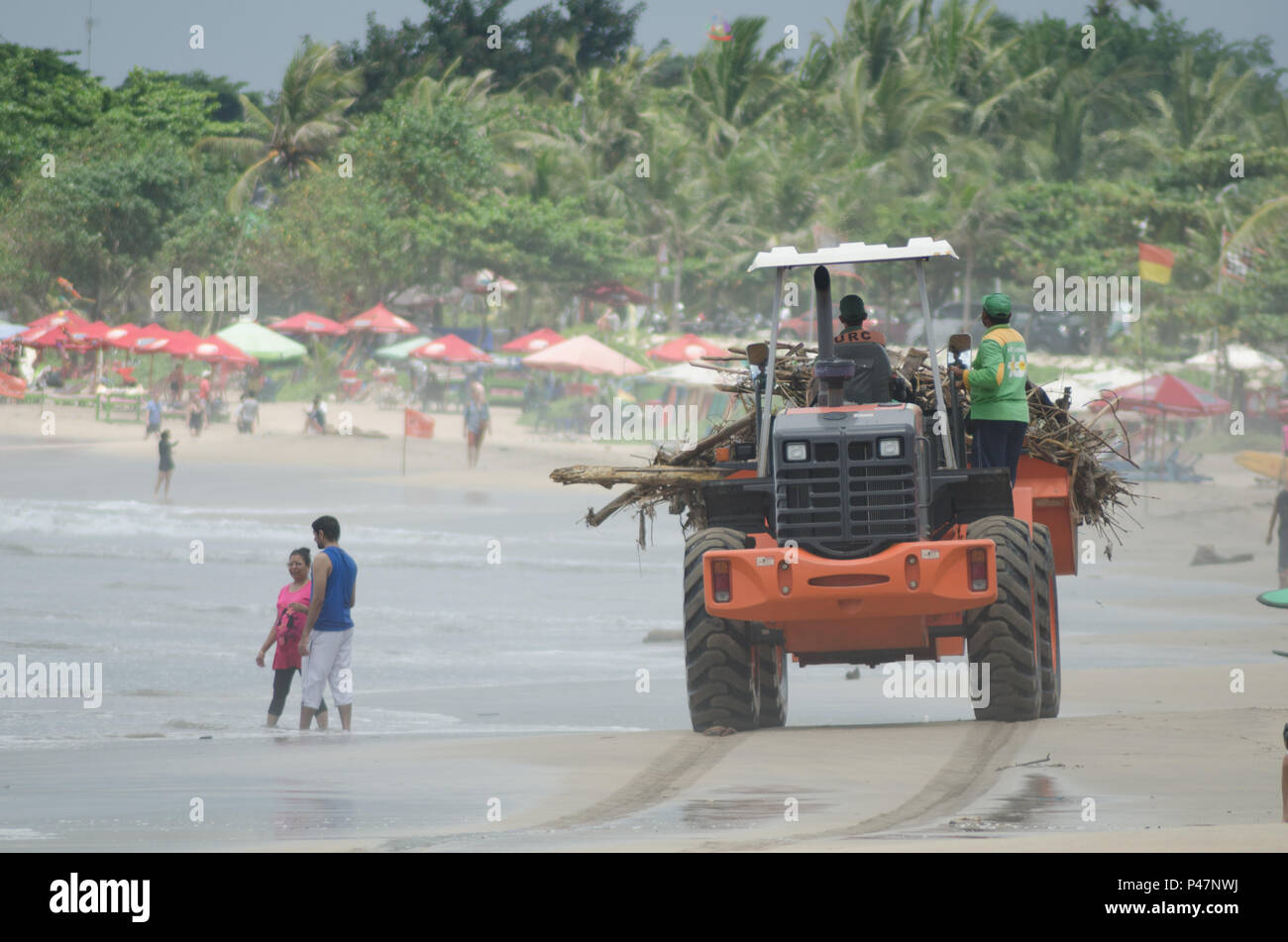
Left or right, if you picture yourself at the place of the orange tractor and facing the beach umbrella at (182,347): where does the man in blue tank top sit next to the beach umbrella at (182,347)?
left

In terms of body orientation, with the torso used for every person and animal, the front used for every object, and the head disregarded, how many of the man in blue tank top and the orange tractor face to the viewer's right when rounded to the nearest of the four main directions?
0

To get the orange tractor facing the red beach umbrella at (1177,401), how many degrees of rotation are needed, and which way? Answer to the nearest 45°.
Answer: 0° — it already faces it

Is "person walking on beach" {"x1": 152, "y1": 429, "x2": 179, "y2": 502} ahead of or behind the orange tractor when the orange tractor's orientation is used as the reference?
ahead

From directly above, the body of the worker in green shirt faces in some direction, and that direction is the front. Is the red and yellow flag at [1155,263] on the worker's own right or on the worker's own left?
on the worker's own right

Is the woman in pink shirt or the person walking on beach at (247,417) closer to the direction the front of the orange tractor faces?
the person walking on beach

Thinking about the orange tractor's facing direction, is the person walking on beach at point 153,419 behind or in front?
in front

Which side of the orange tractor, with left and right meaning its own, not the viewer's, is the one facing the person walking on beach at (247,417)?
front

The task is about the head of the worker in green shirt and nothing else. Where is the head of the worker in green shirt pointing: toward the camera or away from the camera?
away from the camera

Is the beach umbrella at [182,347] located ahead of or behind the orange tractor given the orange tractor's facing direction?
ahead

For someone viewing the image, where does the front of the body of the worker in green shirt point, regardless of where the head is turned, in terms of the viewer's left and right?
facing away from the viewer and to the left of the viewer

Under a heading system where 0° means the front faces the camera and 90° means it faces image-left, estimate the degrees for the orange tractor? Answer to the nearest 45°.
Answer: approximately 180°

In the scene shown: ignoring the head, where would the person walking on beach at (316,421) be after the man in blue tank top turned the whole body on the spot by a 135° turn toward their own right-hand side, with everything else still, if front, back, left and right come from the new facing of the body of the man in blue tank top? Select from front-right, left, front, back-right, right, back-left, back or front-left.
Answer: left

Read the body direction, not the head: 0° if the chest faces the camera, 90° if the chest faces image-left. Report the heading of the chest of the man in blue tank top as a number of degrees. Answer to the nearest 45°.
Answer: approximately 135°
